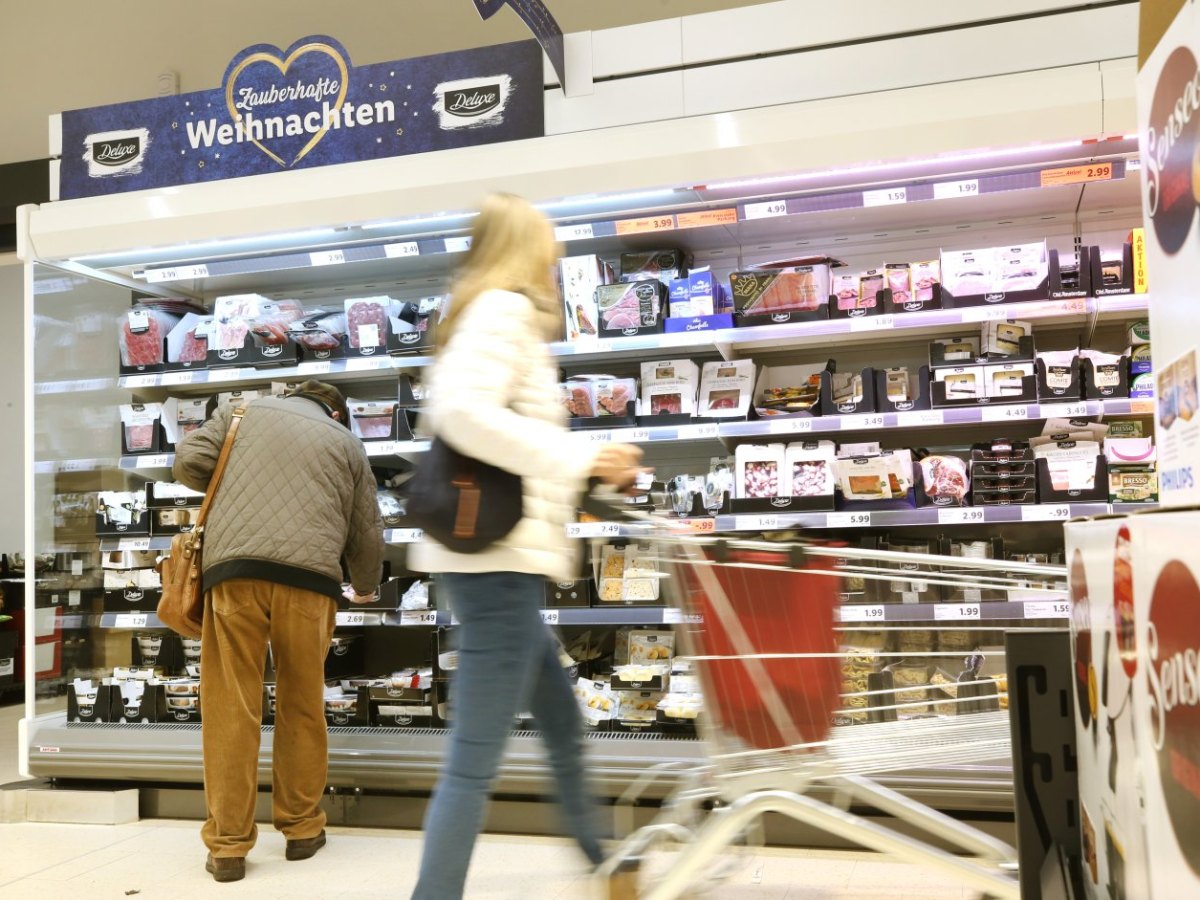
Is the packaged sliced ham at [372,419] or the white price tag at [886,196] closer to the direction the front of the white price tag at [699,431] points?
the white price tag

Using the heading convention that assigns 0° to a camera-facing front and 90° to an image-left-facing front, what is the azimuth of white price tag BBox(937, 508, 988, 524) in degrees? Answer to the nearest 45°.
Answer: approximately 0°

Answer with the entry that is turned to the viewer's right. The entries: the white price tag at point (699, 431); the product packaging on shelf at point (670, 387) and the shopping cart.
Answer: the shopping cart

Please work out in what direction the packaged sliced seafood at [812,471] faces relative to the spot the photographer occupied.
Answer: facing the viewer

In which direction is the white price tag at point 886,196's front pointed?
toward the camera

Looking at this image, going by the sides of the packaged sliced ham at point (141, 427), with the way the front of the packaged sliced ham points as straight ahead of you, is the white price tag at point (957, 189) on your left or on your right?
on your left

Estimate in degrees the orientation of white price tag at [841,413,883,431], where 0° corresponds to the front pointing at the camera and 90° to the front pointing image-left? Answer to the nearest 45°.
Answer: approximately 0°

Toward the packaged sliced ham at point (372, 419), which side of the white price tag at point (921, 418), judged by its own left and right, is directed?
right

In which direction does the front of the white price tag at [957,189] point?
toward the camera

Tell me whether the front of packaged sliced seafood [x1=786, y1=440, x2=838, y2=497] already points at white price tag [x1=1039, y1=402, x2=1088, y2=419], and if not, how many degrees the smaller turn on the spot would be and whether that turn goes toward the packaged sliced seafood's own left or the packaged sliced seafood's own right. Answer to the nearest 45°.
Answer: approximately 90° to the packaged sliced seafood's own left

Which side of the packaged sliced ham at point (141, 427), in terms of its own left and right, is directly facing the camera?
front

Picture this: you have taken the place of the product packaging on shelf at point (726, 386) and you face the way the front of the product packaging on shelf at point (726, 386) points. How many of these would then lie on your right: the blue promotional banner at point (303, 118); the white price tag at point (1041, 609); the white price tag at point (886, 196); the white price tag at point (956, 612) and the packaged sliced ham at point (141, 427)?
2
